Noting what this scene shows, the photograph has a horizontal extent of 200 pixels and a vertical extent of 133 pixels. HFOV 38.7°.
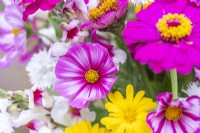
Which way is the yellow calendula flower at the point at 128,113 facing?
toward the camera
